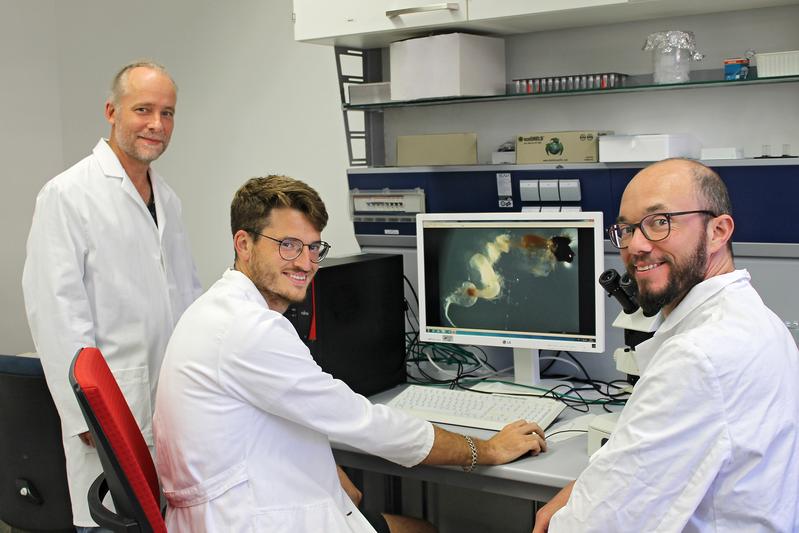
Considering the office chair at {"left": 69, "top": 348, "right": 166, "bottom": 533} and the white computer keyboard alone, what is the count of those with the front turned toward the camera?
1

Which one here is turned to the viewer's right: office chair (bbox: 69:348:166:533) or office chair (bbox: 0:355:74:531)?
office chair (bbox: 69:348:166:533)

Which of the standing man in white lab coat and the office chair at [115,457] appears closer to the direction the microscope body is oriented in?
the office chair

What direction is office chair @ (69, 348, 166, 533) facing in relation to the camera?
to the viewer's right

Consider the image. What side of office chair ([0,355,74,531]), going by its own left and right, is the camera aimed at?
back

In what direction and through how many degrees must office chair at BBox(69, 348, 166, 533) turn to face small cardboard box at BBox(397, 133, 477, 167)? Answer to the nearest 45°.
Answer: approximately 45° to its left

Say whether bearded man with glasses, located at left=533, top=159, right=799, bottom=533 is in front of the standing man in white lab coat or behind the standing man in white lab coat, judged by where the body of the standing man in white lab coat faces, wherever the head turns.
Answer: in front

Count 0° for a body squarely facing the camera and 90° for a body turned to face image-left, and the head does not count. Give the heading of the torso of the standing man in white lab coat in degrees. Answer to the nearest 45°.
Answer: approximately 315°
